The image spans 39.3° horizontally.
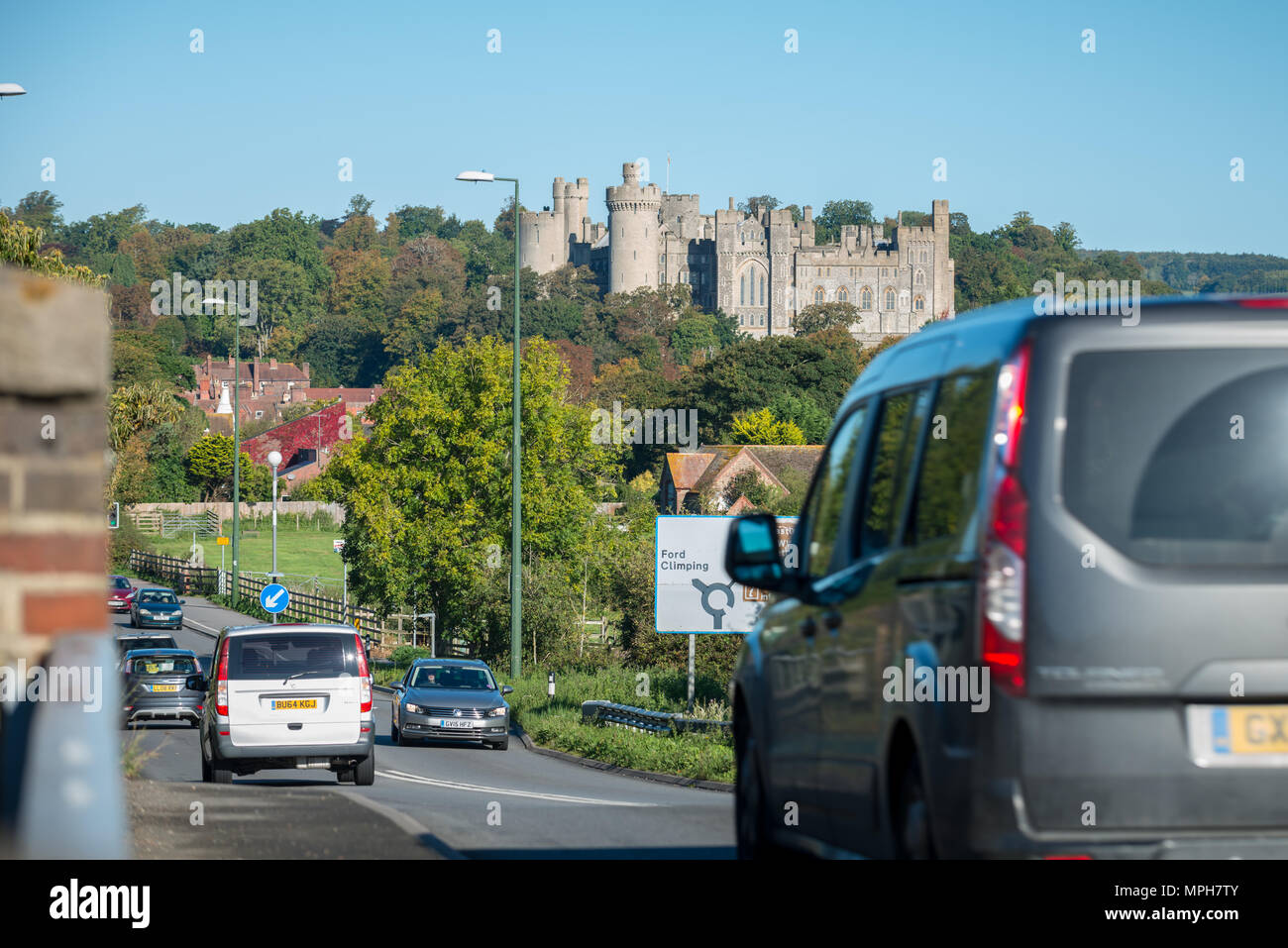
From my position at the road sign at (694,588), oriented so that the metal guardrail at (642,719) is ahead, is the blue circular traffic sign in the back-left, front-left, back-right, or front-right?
back-right

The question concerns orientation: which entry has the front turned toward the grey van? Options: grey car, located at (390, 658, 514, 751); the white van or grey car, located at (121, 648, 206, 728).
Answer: grey car, located at (390, 658, 514, 751)

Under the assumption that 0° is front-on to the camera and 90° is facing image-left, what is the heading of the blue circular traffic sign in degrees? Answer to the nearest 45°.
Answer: approximately 0°

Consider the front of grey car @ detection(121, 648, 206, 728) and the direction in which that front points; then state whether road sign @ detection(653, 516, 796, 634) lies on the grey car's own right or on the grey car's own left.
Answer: on the grey car's own right

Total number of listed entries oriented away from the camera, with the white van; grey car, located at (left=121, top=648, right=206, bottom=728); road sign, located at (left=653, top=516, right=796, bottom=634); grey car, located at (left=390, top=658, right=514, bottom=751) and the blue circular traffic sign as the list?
2

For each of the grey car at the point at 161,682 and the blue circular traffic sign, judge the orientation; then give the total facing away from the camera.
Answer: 1

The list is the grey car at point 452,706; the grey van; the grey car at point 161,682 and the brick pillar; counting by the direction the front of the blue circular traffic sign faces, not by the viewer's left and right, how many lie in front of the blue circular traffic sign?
4

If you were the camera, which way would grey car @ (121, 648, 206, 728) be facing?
facing away from the viewer

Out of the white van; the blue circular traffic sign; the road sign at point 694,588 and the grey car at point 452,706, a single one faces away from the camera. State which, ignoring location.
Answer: the white van

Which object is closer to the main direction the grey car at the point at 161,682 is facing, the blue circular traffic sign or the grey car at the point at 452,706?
the blue circular traffic sign

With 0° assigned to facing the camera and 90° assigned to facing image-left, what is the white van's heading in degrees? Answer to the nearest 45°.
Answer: approximately 180°
